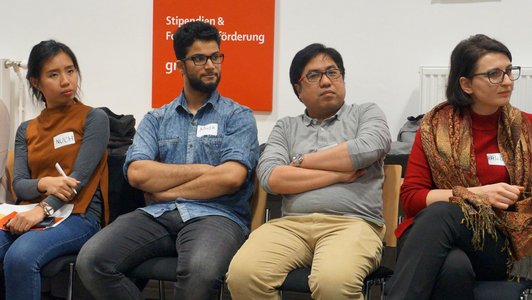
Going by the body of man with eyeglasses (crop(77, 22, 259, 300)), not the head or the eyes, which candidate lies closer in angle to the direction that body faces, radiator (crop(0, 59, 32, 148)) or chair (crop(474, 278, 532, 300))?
the chair

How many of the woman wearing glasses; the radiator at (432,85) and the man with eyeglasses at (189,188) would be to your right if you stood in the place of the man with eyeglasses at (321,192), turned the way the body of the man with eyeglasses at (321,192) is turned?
1

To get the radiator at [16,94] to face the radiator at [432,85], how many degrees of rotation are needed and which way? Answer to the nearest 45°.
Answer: approximately 45° to its left

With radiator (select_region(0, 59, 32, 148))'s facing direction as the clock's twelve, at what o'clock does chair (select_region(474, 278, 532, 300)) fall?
The chair is roughly at 11 o'clock from the radiator.

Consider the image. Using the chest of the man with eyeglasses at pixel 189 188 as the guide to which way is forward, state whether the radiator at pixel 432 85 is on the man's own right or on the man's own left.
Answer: on the man's own left

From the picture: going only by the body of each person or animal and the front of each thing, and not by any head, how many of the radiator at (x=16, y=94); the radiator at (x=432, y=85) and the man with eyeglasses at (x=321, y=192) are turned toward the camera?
3

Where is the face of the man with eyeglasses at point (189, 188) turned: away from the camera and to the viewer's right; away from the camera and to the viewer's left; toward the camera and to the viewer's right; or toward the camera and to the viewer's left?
toward the camera and to the viewer's right

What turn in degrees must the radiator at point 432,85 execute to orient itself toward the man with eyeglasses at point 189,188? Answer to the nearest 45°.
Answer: approximately 45° to its right

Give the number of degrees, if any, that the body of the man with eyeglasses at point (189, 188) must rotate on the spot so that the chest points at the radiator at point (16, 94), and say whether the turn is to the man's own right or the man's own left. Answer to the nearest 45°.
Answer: approximately 135° to the man's own right

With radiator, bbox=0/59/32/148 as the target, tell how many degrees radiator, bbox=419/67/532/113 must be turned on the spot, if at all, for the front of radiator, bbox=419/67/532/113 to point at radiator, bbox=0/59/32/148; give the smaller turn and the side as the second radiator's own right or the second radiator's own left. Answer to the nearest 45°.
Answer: approximately 90° to the second radiator's own right

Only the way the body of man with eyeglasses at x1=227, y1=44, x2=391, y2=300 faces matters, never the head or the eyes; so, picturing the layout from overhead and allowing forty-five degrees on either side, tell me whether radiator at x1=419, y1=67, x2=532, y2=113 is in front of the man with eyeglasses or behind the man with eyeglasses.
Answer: behind

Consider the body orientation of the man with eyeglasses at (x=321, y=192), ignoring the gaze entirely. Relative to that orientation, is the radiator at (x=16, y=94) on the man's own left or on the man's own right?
on the man's own right

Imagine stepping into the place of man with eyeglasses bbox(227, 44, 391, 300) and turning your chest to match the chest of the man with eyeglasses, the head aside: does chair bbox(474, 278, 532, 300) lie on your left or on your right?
on your left
